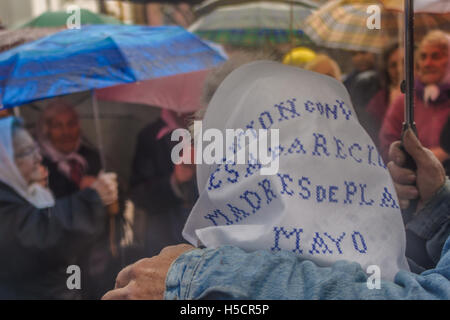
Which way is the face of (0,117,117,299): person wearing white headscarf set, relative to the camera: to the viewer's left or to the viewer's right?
to the viewer's right

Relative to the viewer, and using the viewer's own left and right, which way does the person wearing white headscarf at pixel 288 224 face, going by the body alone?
facing away from the viewer and to the left of the viewer

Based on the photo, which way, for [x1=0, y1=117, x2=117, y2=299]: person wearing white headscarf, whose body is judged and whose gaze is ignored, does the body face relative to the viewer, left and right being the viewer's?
facing to the right of the viewer

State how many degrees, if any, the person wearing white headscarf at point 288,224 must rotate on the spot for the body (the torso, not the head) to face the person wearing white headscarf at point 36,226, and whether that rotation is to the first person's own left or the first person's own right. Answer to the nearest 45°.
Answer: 0° — they already face them
